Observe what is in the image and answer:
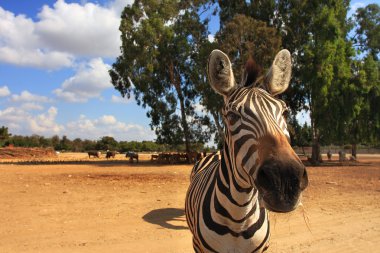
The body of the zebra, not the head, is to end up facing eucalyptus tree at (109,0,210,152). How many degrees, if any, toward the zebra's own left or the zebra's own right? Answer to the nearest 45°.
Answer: approximately 135° to the zebra's own left

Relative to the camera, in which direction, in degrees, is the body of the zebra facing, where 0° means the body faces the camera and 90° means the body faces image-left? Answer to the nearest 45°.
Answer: approximately 315°

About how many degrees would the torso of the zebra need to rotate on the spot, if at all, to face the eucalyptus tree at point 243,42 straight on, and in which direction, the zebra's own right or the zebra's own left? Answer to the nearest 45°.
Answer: approximately 135° to the zebra's own left
